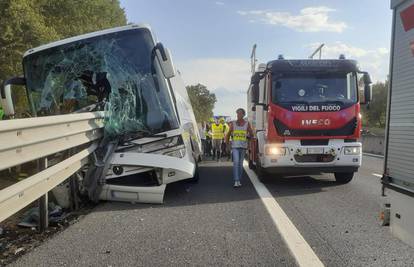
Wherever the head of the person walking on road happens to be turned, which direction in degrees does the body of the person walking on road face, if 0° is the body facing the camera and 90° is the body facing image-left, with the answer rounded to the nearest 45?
approximately 0°

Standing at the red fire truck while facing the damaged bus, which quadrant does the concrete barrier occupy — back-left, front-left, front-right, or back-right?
back-right

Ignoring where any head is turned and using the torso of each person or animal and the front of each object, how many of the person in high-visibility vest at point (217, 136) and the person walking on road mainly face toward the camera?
2

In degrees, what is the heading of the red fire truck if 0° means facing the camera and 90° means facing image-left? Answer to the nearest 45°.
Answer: approximately 0°

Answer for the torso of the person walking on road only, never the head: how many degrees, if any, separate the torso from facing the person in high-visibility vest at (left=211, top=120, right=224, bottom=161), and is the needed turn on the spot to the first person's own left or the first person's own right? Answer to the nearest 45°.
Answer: approximately 180°
